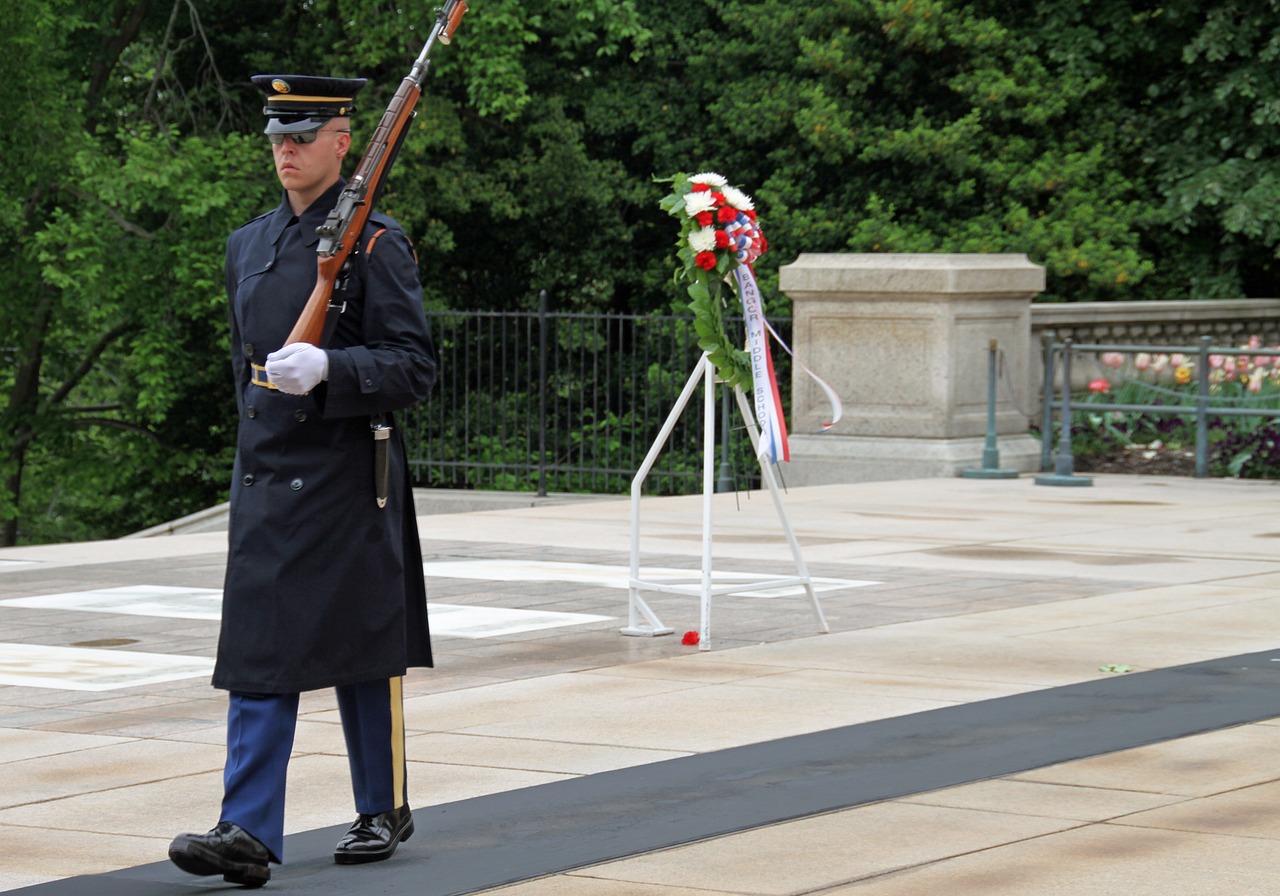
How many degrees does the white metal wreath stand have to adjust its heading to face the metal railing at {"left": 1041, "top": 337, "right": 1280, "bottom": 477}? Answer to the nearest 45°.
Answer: approximately 90° to its left

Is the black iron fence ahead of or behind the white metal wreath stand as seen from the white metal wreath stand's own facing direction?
behind

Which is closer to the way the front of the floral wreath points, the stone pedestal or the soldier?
the soldier

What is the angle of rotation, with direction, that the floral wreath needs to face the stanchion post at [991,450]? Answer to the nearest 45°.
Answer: approximately 135° to its left

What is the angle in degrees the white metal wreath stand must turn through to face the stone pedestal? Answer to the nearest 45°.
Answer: approximately 135° to its left

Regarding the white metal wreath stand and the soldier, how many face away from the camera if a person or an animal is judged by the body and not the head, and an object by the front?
0

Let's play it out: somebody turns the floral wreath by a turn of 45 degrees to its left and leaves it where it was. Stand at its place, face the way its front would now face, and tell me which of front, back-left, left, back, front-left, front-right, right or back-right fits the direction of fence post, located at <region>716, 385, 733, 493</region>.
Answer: left

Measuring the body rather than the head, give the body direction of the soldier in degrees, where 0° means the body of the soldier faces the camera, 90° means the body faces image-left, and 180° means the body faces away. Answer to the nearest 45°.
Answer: approximately 45°

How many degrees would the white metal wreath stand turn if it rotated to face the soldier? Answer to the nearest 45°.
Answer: approximately 45° to its right

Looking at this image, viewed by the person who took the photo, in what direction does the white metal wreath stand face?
facing the viewer and to the right of the viewer
